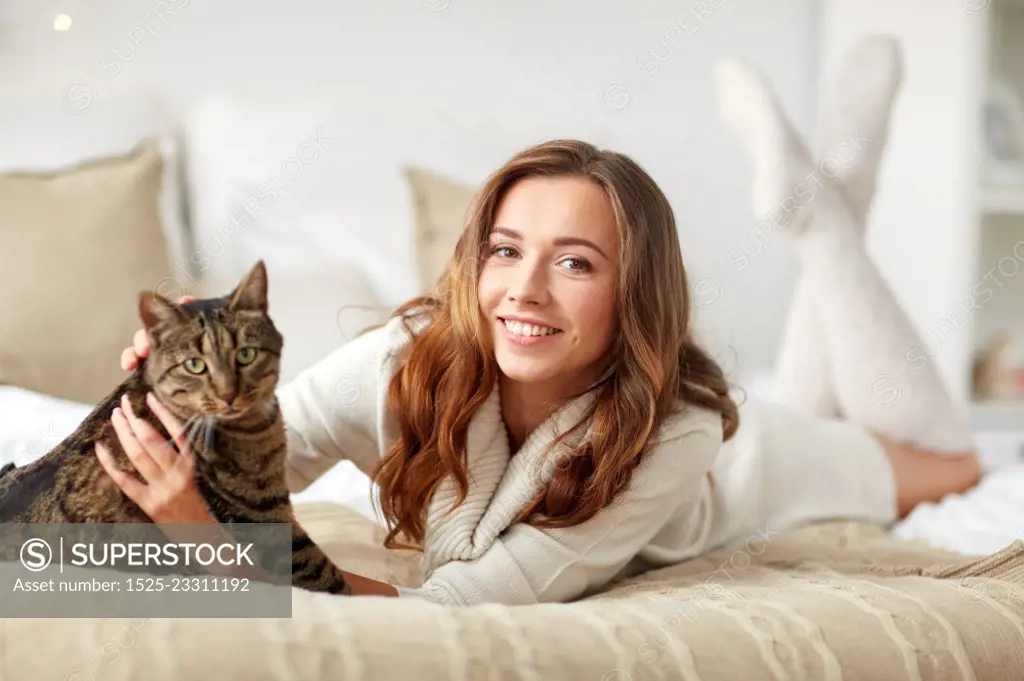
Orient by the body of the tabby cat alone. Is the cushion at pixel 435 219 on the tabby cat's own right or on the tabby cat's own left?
on the tabby cat's own left

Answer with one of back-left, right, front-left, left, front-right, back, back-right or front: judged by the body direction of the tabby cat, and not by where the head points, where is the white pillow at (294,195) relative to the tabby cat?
back-left

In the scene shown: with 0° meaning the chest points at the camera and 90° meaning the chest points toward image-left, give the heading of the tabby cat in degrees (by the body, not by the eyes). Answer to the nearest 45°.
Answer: approximately 315°

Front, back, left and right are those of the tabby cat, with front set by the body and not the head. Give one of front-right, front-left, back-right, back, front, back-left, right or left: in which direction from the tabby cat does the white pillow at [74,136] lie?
back-left
